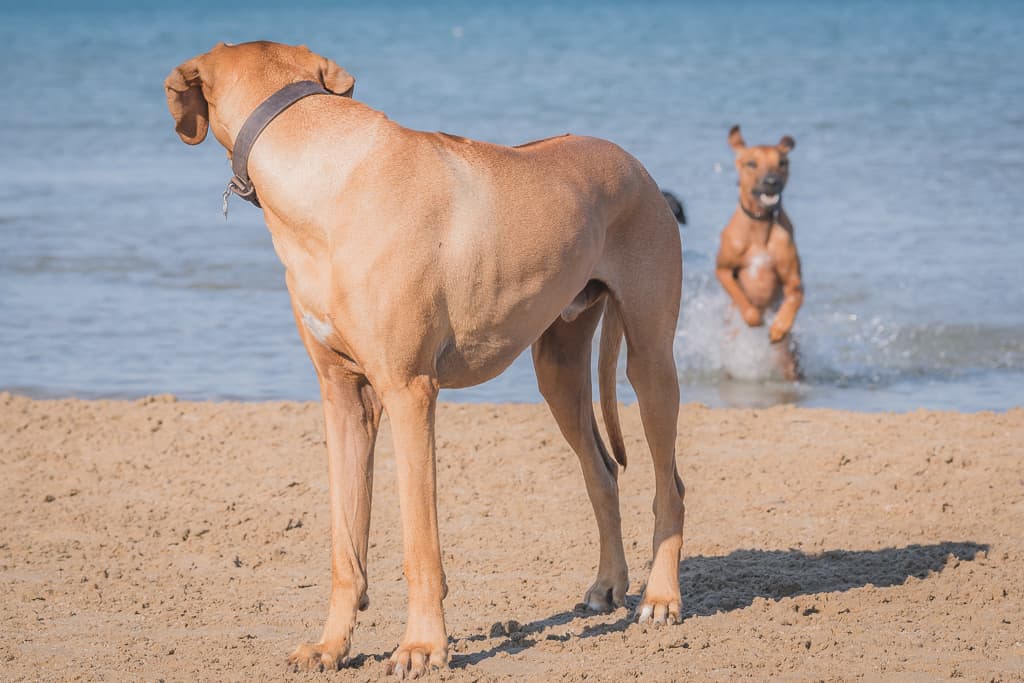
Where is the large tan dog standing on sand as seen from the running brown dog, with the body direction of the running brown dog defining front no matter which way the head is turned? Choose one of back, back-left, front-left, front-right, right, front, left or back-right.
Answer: front

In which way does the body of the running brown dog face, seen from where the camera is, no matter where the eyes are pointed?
toward the camera

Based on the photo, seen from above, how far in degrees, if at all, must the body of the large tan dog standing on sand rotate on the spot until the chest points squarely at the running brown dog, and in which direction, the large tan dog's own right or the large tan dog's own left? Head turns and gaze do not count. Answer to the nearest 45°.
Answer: approximately 135° to the large tan dog's own right

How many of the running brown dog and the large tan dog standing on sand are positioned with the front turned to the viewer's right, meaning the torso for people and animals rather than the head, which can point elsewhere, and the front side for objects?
0
